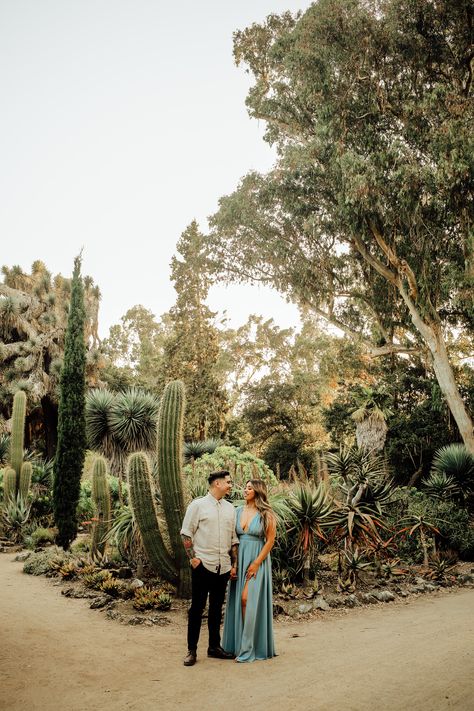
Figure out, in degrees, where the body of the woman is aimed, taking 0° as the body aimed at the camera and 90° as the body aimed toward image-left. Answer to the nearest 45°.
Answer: approximately 45°

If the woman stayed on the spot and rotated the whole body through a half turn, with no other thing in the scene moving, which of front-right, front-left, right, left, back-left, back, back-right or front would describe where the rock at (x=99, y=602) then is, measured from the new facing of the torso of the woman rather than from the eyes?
left

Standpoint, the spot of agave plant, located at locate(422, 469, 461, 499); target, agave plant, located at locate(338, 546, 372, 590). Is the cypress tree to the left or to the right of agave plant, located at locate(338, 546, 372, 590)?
right

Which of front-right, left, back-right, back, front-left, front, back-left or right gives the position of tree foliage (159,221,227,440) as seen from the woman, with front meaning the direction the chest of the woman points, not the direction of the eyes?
back-right

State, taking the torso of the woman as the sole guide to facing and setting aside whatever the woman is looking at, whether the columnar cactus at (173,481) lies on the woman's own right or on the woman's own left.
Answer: on the woman's own right

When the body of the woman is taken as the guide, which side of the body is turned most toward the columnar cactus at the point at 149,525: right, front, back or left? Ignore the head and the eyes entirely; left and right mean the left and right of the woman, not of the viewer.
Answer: right

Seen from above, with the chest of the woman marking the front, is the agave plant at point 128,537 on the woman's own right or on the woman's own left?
on the woman's own right

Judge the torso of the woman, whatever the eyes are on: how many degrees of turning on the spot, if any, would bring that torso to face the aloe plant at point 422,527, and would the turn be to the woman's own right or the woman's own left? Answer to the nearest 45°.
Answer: approximately 180°

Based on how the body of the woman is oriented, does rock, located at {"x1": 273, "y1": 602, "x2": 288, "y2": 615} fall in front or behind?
behind

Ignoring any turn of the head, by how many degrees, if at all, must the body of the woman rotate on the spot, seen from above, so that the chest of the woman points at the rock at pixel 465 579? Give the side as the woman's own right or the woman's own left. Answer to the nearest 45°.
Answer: approximately 180°

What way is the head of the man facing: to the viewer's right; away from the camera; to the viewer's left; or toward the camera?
to the viewer's right

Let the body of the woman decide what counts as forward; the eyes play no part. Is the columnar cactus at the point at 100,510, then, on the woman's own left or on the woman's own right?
on the woman's own right
